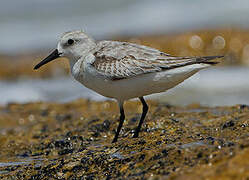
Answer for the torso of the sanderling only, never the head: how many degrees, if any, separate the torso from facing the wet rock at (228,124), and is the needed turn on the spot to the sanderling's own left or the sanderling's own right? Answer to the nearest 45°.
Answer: approximately 180°

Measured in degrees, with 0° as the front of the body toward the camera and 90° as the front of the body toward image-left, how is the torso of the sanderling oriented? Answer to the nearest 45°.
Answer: approximately 90°
